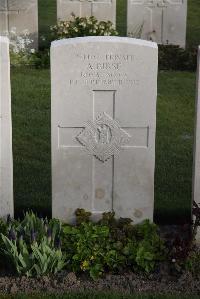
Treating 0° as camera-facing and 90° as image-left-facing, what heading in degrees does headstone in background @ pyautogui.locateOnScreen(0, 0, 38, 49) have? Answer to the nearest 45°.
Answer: approximately 0°

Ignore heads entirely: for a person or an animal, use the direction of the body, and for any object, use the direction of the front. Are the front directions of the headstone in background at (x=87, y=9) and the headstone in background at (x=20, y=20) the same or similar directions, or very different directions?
same or similar directions

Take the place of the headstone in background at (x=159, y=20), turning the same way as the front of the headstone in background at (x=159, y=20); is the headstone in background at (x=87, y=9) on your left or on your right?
on your right

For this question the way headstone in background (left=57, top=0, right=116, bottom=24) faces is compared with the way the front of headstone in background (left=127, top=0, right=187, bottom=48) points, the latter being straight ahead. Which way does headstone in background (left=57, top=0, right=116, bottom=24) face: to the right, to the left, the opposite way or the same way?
the same way

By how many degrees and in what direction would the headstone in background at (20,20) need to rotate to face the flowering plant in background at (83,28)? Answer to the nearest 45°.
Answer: approximately 90° to its left

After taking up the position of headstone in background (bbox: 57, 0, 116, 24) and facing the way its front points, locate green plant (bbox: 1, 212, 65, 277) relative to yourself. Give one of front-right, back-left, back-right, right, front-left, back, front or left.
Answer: front

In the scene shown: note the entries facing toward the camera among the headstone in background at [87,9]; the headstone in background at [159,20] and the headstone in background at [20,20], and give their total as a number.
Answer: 3

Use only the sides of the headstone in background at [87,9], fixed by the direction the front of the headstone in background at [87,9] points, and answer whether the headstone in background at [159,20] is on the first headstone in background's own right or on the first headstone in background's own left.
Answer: on the first headstone in background's own left

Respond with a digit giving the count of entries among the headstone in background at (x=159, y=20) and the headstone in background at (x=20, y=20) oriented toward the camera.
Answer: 2

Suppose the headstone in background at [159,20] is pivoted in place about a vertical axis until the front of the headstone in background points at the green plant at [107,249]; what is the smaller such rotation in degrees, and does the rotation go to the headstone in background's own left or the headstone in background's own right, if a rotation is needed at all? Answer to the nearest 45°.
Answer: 0° — it already faces it

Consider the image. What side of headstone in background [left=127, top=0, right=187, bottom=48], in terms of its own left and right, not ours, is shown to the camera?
front

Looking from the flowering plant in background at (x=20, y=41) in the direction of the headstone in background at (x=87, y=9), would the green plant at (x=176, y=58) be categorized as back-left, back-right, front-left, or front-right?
front-right

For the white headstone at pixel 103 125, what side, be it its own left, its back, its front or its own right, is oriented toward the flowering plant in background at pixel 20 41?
back

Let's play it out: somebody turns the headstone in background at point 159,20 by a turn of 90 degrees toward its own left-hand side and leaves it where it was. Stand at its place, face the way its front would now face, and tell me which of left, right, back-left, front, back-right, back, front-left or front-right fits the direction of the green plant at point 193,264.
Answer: right

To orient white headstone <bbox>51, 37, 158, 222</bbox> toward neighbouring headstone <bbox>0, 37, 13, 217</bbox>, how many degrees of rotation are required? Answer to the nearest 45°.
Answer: approximately 90° to its right

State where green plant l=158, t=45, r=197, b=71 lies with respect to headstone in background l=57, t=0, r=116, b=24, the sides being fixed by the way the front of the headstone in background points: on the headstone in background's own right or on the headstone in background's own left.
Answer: on the headstone in background's own left

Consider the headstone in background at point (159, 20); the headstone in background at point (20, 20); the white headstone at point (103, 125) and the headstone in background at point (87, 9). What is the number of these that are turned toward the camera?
4

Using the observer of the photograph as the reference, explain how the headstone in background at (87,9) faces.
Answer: facing the viewer

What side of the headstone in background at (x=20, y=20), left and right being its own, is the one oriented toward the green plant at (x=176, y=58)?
left
